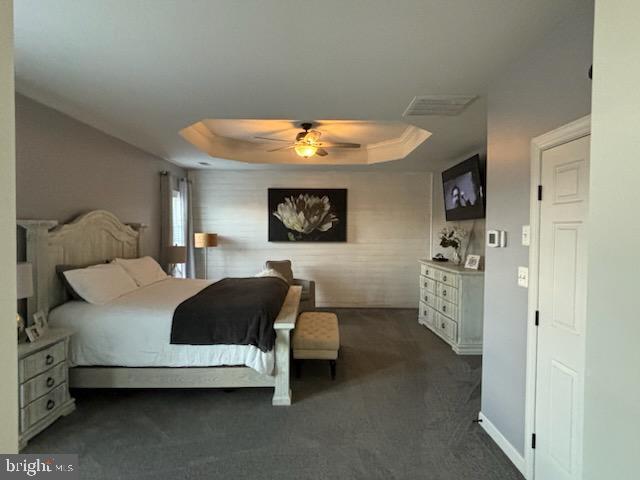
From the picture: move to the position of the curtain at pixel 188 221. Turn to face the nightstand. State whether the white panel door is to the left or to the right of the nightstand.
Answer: left

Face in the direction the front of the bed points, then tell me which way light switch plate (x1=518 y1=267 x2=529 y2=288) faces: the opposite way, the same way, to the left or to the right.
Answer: the opposite way

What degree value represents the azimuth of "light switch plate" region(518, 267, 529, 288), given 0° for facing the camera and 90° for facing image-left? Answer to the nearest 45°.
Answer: approximately 45°

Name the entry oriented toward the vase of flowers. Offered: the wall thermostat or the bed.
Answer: the bed

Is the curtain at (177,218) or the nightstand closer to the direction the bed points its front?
the curtain

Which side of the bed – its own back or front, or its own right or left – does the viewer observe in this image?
right

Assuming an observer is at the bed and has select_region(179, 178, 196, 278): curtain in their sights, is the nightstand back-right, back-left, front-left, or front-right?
back-left

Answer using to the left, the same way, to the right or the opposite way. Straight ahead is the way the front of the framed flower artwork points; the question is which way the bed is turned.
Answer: to the left

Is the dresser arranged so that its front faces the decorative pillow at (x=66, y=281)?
yes

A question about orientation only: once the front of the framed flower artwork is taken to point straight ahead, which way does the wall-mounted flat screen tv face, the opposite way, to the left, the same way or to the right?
to the right

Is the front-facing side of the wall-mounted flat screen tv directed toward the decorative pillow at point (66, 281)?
yes

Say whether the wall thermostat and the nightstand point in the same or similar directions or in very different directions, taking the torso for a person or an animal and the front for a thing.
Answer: very different directions

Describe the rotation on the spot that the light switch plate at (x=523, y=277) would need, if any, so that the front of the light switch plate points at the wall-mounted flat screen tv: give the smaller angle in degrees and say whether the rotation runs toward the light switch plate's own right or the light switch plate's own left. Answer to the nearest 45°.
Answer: approximately 135° to the light switch plate's own right

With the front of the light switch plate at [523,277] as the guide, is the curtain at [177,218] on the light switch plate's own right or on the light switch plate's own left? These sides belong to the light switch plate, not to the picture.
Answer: on the light switch plate's own right
